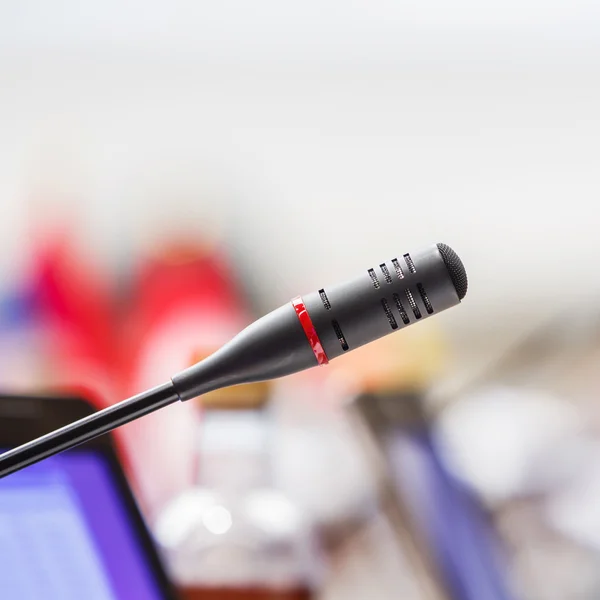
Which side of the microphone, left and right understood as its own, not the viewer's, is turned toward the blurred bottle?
left

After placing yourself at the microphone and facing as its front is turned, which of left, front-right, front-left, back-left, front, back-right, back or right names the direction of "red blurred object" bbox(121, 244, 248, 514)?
left

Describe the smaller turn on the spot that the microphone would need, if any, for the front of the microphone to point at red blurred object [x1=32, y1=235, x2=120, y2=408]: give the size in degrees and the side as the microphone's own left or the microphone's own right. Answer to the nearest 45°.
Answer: approximately 90° to the microphone's own left

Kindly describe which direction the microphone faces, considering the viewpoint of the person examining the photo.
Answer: facing to the right of the viewer
